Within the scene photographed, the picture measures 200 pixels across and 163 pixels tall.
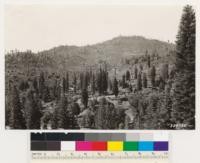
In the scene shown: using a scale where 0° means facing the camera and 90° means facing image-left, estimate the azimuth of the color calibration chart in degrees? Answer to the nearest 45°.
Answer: approximately 0°
